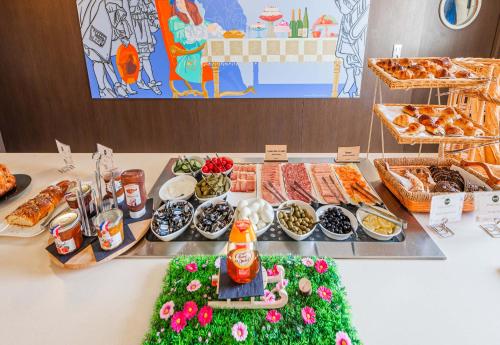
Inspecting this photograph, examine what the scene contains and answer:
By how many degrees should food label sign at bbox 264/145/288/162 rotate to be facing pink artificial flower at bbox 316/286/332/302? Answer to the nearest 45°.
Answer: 0° — it already faces it

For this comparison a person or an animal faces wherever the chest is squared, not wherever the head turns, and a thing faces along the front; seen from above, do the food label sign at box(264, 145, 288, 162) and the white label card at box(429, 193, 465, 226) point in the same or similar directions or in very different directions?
same or similar directions

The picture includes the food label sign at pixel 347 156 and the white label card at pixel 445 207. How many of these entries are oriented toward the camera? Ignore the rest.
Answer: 2

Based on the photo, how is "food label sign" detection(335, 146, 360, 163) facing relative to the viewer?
toward the camera

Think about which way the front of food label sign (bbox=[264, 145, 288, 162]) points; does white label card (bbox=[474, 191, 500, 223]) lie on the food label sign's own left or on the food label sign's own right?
on the food label sign's own left

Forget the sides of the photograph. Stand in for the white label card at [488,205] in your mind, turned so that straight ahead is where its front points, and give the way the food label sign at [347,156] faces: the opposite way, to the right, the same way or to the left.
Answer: the same way

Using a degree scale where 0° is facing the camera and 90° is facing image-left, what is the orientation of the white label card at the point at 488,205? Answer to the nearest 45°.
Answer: approximately 0°

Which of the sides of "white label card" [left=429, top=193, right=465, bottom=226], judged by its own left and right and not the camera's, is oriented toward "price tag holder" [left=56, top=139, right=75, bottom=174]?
right

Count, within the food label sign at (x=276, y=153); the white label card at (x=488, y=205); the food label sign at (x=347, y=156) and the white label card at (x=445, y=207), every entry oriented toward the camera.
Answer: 4

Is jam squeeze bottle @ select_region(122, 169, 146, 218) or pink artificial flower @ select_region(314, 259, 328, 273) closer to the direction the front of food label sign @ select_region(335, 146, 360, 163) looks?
the pink artificial flower

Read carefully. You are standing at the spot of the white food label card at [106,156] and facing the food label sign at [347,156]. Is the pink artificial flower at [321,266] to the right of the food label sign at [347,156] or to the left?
right

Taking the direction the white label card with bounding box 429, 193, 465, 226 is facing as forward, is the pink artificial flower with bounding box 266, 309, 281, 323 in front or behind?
in front

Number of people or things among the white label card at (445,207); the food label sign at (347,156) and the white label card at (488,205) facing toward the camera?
3

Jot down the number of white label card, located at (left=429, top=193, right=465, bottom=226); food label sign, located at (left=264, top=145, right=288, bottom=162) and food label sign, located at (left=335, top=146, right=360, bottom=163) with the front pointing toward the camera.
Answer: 3

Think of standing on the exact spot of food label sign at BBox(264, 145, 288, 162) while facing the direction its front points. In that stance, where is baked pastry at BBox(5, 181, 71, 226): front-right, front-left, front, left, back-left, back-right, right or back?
front-right

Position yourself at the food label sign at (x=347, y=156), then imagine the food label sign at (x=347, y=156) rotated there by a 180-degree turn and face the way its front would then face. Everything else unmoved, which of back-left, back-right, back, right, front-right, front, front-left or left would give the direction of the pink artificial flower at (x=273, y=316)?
back

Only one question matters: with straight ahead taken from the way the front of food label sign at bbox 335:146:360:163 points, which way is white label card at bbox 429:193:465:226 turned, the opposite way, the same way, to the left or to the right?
the same way
